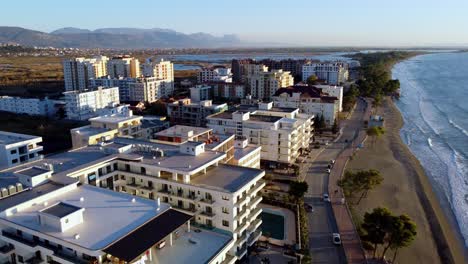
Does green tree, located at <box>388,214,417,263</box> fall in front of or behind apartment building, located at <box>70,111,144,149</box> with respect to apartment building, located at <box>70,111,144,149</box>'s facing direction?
in front

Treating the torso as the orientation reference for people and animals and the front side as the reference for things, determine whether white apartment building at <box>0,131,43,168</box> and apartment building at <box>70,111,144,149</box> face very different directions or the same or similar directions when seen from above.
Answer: same or similar directions

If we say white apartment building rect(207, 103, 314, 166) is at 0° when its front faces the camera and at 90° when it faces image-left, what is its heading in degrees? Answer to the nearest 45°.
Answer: approximately 315°

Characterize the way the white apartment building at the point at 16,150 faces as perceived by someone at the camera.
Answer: facing the viewer and to the right of the viewer

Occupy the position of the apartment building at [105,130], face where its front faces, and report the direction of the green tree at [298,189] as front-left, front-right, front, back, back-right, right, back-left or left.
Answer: front

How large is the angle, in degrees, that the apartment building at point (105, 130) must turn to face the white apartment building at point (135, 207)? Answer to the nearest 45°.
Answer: approximately 45° to its right

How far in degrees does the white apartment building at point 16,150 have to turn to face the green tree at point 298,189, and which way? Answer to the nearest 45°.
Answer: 0° — it already faces it

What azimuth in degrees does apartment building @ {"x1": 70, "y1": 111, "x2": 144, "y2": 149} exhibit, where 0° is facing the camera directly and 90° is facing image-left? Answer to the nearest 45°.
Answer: approximately 315°

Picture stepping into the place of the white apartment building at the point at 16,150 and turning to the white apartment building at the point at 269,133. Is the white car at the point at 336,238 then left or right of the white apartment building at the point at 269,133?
right

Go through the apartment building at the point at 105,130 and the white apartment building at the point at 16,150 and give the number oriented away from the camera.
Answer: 0

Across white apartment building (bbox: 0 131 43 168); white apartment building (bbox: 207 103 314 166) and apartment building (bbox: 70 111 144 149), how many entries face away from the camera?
0

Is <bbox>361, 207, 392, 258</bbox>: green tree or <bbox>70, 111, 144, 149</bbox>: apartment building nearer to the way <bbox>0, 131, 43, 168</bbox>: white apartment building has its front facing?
the green tree

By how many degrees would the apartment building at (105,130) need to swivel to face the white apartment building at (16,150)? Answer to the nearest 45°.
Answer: approximately 90° to its right

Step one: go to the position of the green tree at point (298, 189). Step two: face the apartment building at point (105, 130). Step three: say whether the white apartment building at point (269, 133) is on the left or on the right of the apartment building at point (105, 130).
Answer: right

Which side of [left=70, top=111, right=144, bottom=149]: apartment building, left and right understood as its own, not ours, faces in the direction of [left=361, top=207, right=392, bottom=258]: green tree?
front

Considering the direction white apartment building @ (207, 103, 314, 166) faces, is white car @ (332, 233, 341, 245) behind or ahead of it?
ahead
